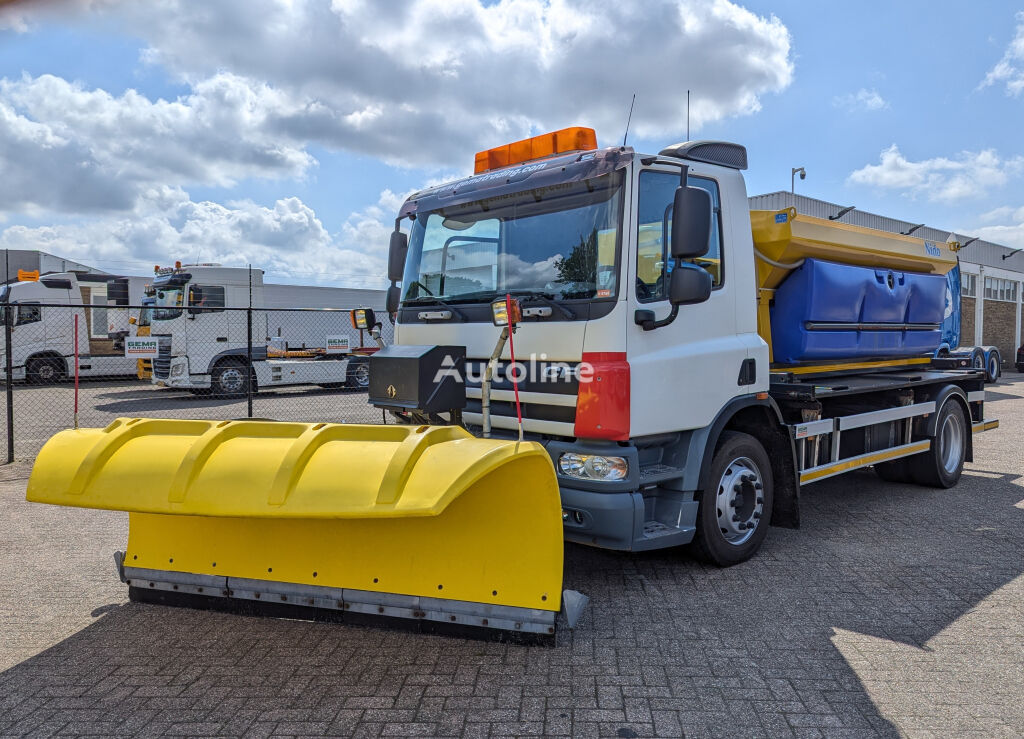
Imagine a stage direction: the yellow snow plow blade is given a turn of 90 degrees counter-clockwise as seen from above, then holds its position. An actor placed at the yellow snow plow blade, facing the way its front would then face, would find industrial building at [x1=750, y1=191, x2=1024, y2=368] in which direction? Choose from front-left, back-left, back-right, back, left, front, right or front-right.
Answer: left

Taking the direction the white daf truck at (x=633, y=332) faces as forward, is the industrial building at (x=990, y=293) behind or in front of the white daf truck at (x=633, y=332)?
behind

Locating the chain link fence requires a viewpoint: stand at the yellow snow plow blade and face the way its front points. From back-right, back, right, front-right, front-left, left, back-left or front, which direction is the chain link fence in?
back-right

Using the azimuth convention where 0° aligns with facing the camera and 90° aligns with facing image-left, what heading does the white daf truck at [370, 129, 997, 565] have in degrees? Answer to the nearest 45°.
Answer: approximately 45°

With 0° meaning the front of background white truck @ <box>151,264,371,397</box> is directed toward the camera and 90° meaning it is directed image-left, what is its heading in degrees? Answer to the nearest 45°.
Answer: approximately 45°

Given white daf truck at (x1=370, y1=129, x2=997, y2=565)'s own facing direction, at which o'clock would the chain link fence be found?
The chain link fence is roughly at 3 o'clock from the white daf truck.

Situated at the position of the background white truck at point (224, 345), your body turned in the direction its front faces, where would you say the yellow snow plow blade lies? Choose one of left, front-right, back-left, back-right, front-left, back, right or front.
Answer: front-left

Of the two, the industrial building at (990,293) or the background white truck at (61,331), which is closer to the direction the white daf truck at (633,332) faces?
the background white truck

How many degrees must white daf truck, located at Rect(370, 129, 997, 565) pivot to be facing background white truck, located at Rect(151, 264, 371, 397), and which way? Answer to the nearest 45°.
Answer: approximately 90° to its right

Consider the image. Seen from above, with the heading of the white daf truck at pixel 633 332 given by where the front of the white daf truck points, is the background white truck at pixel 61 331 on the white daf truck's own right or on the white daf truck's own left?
on the white daf truck's own right

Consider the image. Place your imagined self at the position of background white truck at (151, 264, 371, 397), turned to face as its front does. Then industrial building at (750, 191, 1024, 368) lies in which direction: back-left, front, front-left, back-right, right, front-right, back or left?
back-left
